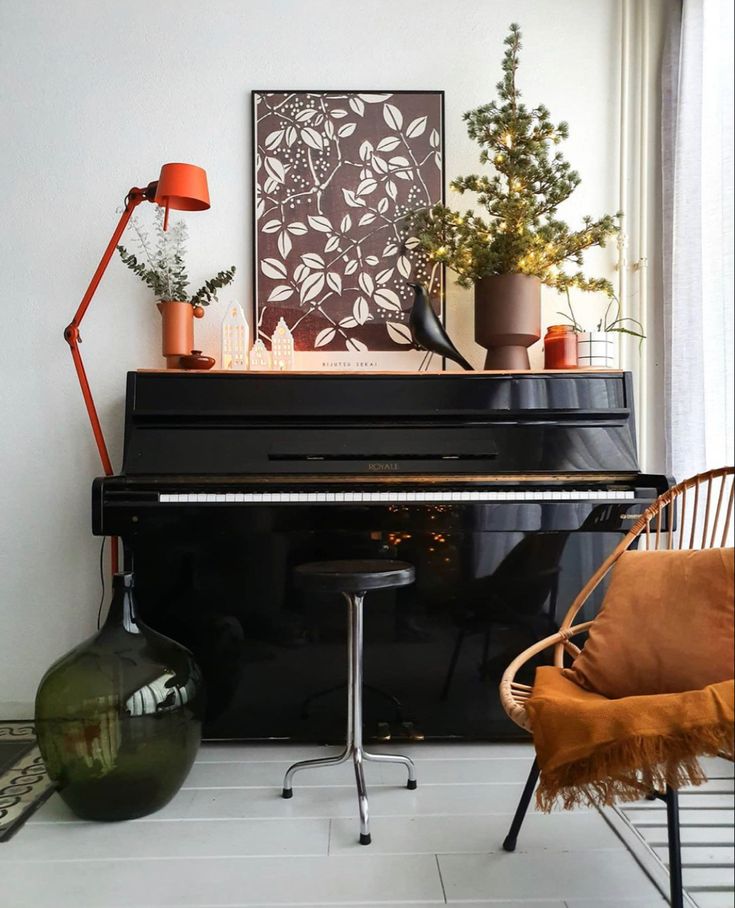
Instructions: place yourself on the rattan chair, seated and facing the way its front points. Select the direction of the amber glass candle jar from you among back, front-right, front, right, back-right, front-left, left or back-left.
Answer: back-right

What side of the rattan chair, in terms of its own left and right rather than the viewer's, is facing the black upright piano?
right

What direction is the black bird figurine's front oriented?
to the viewer's left

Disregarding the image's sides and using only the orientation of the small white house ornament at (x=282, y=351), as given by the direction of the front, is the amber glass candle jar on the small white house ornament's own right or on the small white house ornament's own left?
on the small white house ornament's own left

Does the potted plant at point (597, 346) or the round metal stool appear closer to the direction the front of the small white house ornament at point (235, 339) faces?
the round metal stool

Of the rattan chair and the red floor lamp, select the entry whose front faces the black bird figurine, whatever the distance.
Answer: the red floor lamp

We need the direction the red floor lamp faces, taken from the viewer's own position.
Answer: facing to the right of the viewer

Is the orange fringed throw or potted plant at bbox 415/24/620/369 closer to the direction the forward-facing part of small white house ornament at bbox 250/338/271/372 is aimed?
the orange fringed throw
